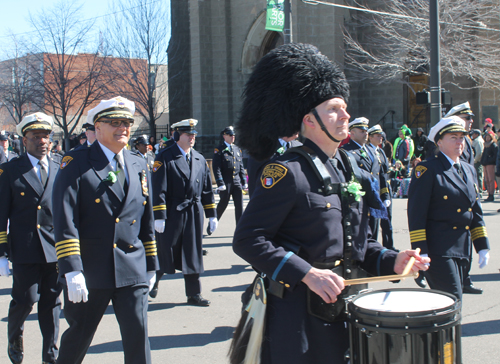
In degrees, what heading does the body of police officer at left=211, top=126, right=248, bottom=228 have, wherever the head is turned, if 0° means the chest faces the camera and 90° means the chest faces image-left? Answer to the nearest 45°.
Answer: approximately 315°

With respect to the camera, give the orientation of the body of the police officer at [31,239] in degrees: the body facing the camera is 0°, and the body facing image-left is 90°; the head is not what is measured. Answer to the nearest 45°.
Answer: approximately 315°

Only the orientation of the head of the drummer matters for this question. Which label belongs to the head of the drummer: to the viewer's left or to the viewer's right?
to the viewer's right

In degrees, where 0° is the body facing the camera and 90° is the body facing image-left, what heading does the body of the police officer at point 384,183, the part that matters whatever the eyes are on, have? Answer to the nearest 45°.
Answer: approximately 315°

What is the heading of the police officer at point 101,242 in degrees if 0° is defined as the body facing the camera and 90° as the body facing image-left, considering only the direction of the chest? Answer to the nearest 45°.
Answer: approximately 315°

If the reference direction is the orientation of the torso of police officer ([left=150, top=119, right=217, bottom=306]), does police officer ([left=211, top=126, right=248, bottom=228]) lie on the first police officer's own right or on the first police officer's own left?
on the first police officer's own left

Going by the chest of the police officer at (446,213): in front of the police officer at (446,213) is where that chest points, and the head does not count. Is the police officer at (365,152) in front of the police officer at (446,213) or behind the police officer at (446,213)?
behind

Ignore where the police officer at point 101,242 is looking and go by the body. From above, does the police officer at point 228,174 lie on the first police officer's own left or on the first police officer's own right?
on the first police officer's own left

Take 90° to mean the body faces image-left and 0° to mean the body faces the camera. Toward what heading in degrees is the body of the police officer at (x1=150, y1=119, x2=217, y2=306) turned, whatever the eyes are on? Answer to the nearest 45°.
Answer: approximately 315°
